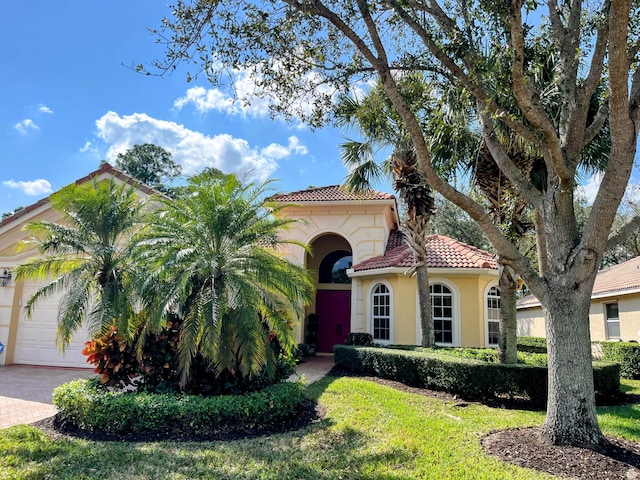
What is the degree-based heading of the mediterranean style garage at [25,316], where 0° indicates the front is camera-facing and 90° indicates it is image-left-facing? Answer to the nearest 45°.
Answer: approximately 0°

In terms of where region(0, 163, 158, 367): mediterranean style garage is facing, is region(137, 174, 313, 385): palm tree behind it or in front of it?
in front

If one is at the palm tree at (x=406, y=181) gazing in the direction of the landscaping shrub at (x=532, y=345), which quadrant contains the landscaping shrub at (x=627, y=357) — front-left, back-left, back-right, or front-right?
front-right

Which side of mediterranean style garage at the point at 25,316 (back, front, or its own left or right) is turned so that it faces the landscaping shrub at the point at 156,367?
front

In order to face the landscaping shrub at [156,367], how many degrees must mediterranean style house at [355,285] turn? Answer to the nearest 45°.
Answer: approximately 45° to its right

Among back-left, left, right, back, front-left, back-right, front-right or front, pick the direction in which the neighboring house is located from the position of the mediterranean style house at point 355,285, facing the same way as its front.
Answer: left

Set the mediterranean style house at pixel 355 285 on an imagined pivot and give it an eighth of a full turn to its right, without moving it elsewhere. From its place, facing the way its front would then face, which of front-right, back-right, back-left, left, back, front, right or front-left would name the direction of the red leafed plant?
front

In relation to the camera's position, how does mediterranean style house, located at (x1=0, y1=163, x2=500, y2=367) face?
facing the viewer

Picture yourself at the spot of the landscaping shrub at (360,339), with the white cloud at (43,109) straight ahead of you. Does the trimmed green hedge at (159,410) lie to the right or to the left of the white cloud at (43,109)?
left
